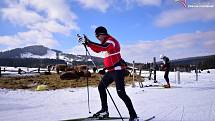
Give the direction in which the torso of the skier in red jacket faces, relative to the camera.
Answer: to the viewer's left
